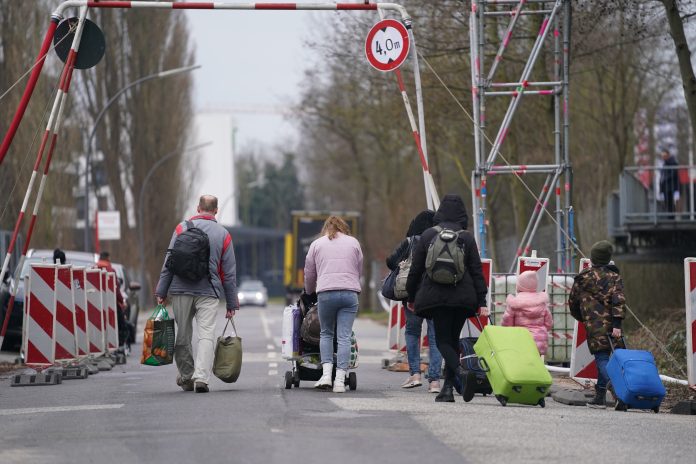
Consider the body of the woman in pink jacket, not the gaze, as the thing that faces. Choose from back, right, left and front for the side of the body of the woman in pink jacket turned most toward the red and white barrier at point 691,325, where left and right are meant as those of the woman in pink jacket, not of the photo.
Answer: right

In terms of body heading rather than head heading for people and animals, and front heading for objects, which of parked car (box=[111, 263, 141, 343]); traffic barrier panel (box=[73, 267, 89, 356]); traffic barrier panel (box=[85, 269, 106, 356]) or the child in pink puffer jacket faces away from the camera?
the child in pink puffer jacket

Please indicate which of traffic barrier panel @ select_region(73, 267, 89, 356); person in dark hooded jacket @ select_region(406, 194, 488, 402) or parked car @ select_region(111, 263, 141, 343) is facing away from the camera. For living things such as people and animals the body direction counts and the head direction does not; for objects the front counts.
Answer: the person in dark hooded jacket

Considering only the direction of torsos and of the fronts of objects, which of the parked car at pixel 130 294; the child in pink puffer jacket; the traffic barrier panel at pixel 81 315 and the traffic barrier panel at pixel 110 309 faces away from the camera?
the child in pink puffer jacket

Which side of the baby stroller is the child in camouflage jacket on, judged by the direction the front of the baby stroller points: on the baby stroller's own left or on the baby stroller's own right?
on the baby stroller's own right

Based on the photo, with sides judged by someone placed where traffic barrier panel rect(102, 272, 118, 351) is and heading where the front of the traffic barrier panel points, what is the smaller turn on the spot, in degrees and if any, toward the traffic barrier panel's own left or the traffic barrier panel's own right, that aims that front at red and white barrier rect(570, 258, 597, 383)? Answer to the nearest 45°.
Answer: approximately 45° to the traffic barrier panel's own left

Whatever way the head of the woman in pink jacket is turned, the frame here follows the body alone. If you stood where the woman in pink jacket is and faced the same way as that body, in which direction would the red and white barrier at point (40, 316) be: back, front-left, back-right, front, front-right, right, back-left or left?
front-left

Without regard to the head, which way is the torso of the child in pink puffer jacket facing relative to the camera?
away from the camera

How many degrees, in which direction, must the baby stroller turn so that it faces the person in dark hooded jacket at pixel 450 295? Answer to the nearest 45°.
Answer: approximately 135° to its right

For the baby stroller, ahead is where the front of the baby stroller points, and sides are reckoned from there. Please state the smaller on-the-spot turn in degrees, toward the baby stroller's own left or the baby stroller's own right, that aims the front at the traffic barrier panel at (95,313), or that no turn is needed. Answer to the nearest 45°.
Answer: approximately 45° to the baby stroller's own left

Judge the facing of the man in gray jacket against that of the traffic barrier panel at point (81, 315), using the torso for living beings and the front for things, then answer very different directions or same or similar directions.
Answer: very different directions
